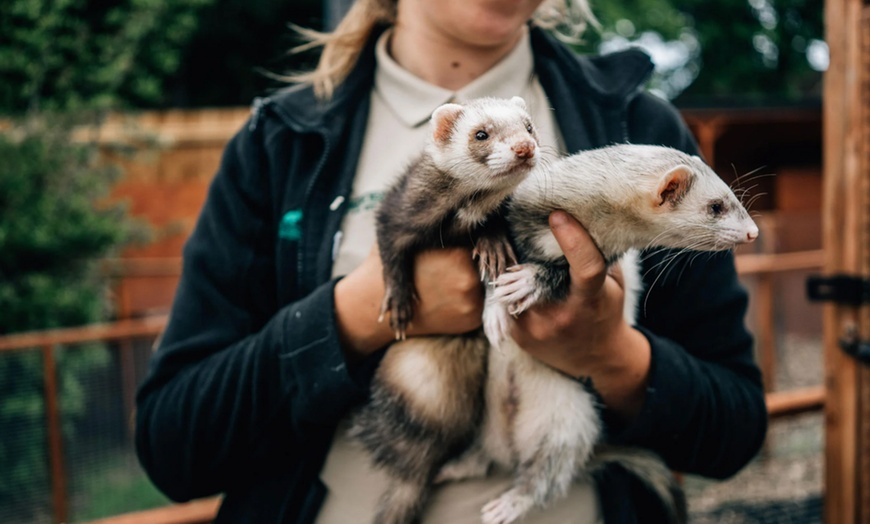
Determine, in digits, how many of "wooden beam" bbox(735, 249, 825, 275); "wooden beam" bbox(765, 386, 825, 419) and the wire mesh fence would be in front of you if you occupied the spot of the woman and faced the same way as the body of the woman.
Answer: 0

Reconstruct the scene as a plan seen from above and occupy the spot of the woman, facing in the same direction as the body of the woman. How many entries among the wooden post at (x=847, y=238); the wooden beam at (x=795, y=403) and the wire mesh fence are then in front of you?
0

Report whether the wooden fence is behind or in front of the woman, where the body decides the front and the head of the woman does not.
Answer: behind

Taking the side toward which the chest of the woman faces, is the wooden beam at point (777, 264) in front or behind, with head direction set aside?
behind

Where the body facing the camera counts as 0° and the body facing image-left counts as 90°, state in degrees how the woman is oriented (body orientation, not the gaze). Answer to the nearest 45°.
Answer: approximately 0°

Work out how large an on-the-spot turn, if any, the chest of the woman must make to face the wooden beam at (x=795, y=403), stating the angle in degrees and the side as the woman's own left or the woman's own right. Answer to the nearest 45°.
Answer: approximately 135° to the woman's own left

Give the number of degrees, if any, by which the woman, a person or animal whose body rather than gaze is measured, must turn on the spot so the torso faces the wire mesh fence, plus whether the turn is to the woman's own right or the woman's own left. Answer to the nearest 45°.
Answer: approximately 135° to the woman's own right

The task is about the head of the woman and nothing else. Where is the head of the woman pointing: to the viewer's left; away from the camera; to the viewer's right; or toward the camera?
toward the camera
